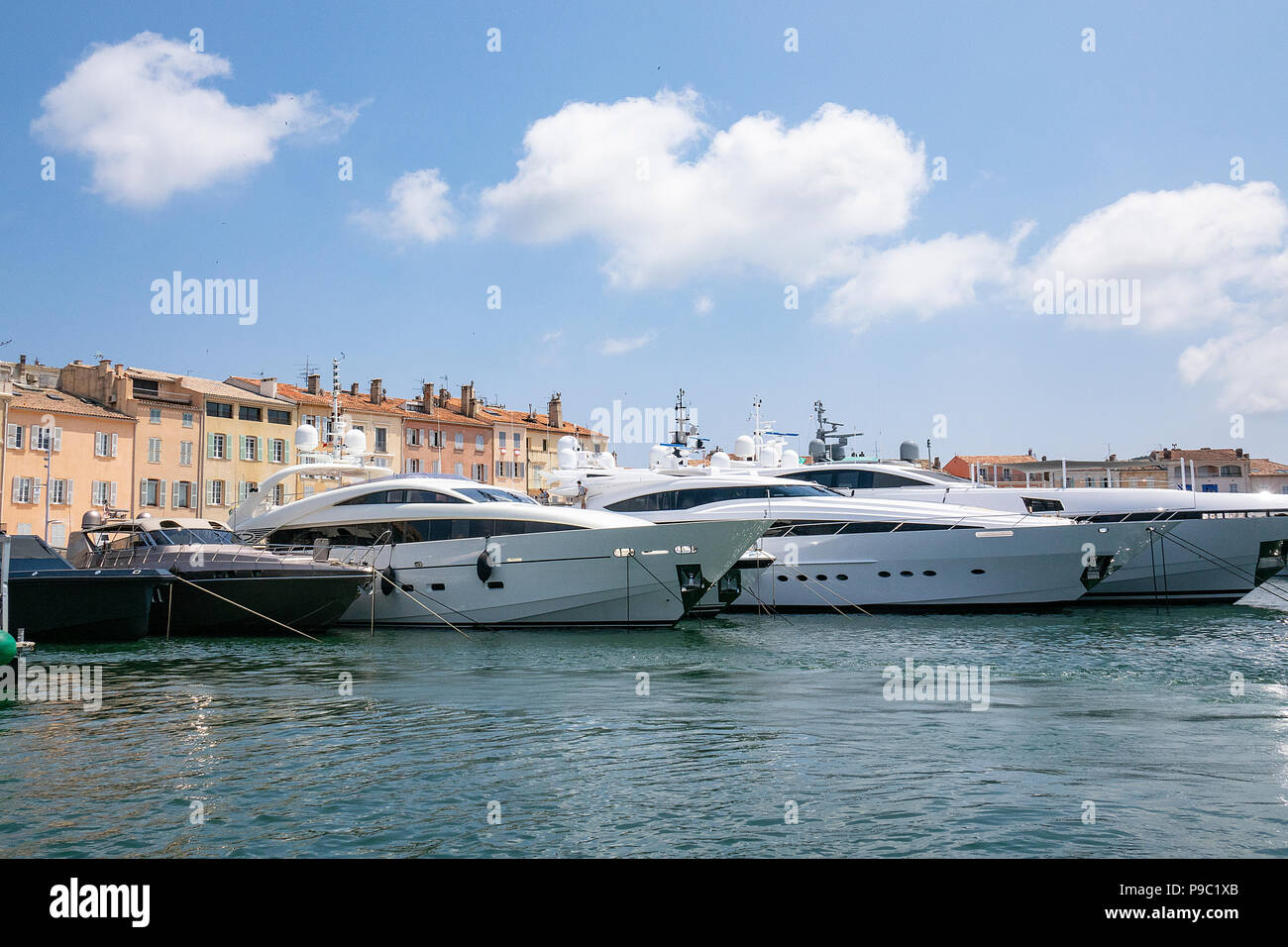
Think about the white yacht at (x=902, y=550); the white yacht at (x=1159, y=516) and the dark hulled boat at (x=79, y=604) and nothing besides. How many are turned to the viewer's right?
3

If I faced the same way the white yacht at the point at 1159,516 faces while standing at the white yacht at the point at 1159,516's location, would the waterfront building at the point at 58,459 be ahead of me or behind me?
behind

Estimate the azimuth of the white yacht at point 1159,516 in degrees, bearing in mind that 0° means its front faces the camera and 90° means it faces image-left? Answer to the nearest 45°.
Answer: approximately 270°

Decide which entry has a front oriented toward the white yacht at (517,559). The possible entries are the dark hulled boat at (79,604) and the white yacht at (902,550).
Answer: the dark hulled boat

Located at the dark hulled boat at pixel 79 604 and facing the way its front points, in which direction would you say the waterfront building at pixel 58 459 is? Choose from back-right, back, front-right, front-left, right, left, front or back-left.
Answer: left

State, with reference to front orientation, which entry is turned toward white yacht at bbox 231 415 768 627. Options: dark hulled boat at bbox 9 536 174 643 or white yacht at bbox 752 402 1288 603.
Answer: the dark hulled boat

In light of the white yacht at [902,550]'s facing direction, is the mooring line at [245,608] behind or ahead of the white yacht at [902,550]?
behind

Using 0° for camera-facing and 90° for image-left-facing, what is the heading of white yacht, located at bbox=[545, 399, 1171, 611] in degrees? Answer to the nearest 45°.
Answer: approximately 270°

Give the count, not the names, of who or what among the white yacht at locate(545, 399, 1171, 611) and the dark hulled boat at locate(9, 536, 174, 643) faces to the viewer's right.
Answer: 2

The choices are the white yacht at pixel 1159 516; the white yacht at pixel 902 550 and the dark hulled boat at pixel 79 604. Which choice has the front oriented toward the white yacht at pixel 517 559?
the dark hulled boat

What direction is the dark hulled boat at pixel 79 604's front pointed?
to the viewer's right

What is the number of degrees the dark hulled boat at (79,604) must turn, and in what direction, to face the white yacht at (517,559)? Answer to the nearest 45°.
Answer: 0° — it already faces it

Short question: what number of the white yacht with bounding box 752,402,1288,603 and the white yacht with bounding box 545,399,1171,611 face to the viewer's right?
2
